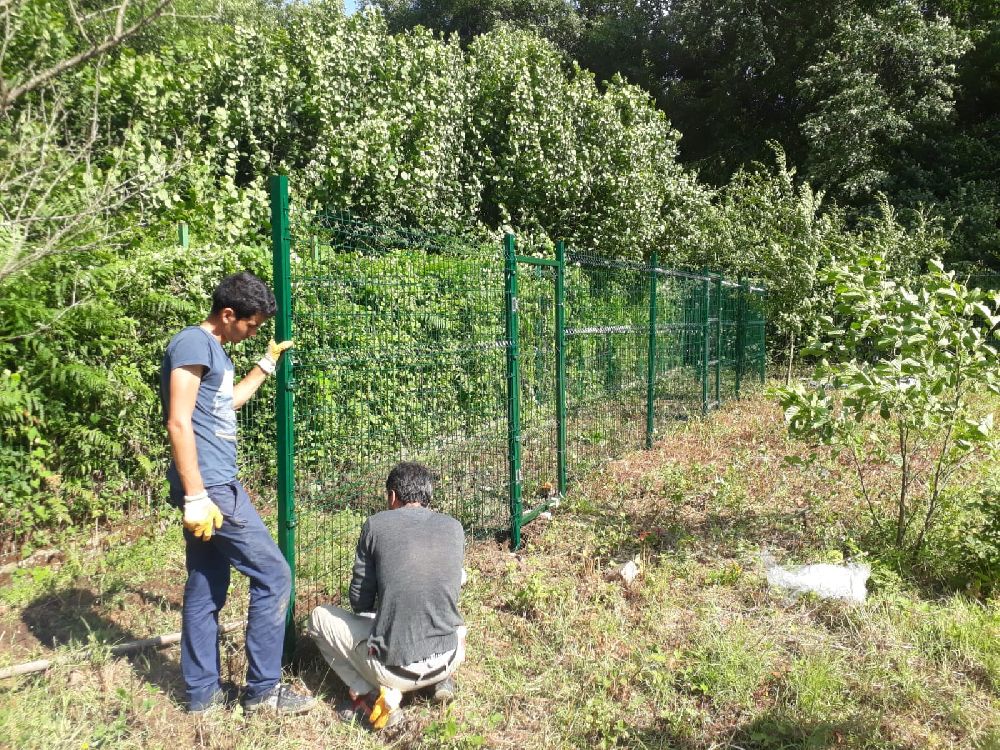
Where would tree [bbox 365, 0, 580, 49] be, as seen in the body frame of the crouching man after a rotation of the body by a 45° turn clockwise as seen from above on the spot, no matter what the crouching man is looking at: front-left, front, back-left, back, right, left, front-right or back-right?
front

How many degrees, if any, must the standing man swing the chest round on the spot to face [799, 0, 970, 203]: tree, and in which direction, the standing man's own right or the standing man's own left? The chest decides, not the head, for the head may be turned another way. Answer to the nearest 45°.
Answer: approximately 45° to the standing man's own left

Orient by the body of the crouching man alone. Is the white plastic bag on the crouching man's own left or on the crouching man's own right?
on the crouching man's own right

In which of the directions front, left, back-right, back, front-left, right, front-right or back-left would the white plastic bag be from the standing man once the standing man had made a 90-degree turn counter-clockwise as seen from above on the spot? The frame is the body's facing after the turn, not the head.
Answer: right

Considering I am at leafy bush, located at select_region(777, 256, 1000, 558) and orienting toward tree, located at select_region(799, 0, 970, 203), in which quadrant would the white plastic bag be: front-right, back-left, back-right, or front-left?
back-left

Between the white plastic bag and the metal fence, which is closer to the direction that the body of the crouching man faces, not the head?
the metal fence

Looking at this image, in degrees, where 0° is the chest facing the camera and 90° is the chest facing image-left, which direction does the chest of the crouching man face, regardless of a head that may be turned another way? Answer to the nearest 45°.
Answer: approximately 135°

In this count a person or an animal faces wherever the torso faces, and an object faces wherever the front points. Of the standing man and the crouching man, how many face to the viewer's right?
1

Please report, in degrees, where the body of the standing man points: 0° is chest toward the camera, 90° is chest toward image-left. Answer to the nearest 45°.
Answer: approximately 270°

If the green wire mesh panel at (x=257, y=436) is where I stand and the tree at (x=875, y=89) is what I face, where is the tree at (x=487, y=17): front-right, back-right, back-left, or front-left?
front-left

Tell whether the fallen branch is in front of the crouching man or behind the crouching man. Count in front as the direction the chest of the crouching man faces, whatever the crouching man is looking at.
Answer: in front

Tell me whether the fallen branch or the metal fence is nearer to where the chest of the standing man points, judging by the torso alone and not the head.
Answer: the metal fence

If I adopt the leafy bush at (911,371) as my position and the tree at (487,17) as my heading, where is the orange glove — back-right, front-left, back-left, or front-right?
back-left

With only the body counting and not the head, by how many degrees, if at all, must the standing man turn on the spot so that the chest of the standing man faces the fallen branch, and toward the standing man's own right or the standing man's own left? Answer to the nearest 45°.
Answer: approximately 135° to the standing man's own left
